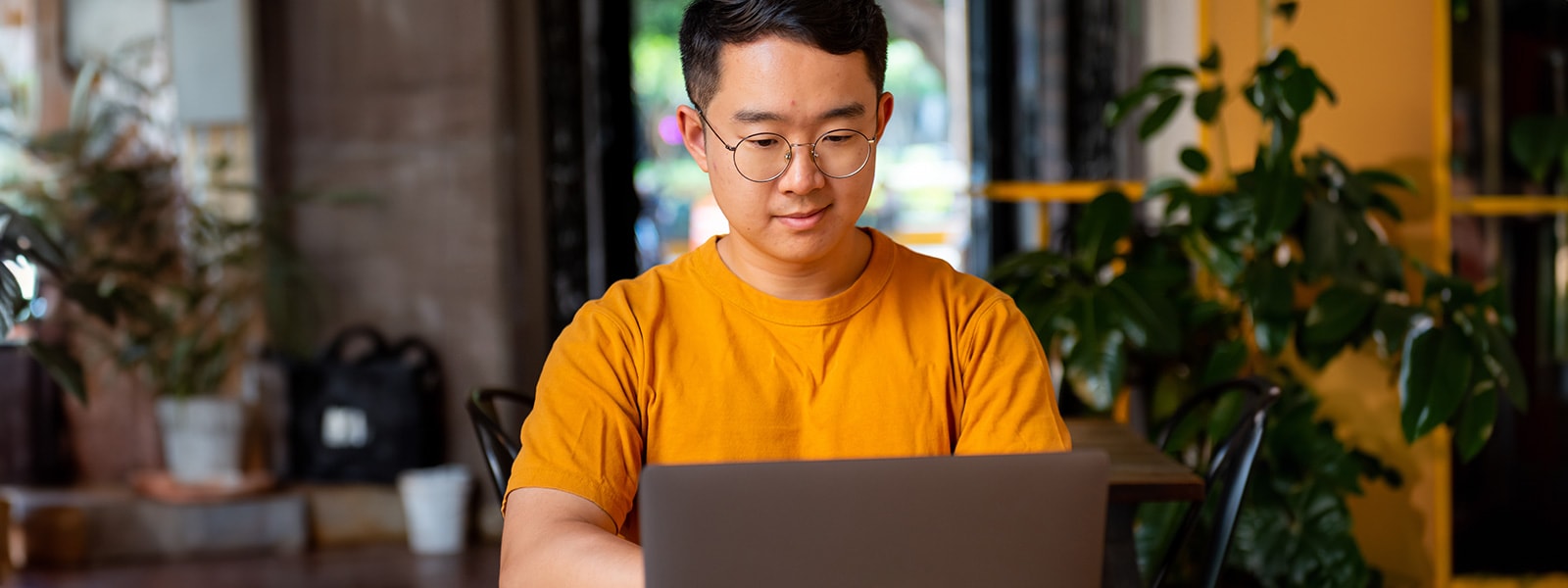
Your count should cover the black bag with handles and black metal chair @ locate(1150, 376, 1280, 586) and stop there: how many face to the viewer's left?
1

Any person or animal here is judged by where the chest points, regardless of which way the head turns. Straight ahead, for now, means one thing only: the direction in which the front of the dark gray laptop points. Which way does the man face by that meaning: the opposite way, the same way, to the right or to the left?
the opposite way

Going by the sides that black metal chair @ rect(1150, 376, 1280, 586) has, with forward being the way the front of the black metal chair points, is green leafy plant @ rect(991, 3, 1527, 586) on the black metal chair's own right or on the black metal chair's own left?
on the black metal chair's own right

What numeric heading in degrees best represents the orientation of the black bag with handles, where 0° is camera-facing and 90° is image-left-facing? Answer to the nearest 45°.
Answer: approximately 0°

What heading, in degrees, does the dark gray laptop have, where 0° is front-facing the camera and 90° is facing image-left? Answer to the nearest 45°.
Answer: approximately 180°
